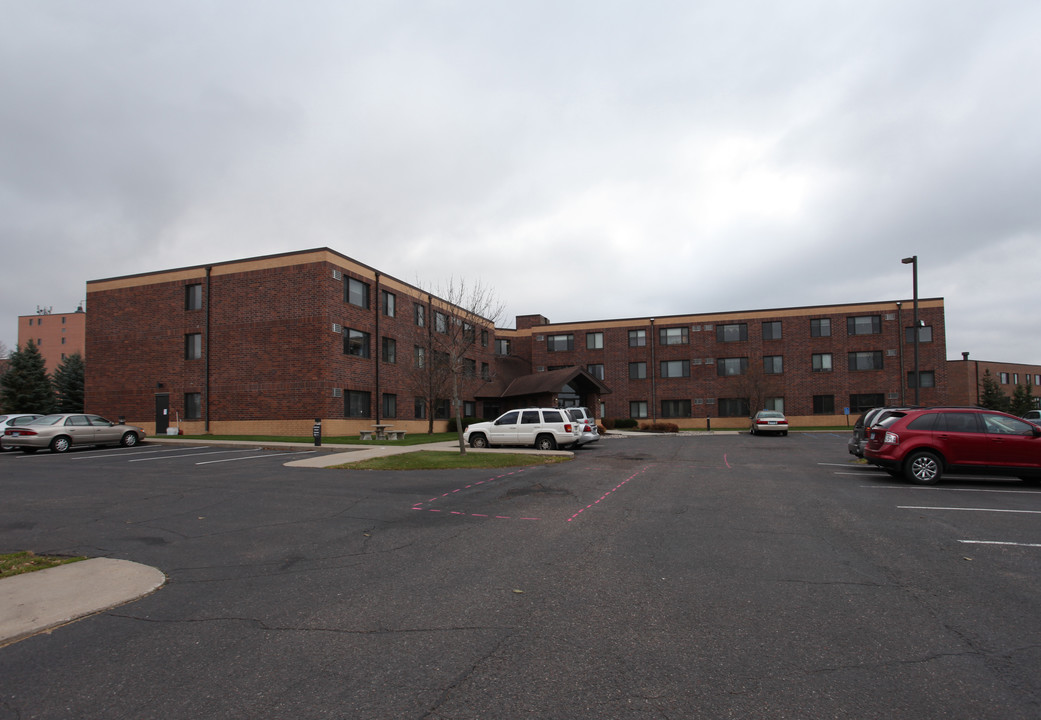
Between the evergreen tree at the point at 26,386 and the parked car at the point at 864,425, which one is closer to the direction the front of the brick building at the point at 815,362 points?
the parked car

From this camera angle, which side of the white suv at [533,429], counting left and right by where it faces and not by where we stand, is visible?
left

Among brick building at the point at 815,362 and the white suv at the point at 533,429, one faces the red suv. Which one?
the brick building

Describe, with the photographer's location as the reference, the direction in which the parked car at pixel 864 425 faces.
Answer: facing away from the viewer and to the right of the viewer

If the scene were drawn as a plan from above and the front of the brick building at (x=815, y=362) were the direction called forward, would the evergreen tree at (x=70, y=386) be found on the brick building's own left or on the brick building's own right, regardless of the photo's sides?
on the brick building's own right

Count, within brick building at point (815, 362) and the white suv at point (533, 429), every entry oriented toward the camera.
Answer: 1

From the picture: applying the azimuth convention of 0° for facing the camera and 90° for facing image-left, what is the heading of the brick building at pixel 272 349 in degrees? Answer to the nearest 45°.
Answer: approximately 315°

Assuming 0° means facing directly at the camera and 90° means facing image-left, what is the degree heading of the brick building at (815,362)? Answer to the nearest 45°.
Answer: approximately 0°

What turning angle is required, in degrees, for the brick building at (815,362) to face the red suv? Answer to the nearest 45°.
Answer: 0° — it already faces it
